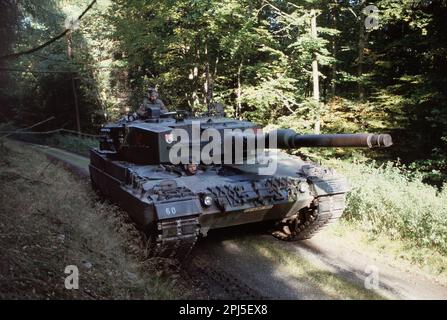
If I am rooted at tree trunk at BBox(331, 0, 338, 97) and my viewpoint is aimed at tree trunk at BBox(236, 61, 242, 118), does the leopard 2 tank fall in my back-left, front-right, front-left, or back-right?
front-left

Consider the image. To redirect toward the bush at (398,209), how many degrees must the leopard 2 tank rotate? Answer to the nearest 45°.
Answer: approximately 45° to its left

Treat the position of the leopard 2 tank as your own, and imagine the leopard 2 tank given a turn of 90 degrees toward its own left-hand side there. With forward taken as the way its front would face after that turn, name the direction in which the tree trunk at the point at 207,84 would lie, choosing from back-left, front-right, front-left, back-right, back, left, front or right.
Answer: front-left

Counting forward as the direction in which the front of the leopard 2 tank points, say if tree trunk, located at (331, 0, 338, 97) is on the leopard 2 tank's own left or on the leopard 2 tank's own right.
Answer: on the leopard 2 tank's own left

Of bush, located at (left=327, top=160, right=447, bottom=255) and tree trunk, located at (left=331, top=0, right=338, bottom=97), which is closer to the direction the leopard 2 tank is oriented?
the bush

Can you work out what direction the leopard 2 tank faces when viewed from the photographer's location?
facing the viewer and to the right of the viewer

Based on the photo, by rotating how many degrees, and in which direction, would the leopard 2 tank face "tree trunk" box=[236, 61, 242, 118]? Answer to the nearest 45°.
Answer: approximately 135° to its left
